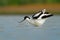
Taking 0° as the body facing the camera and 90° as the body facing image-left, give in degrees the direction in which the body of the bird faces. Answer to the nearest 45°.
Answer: approximately 90°
